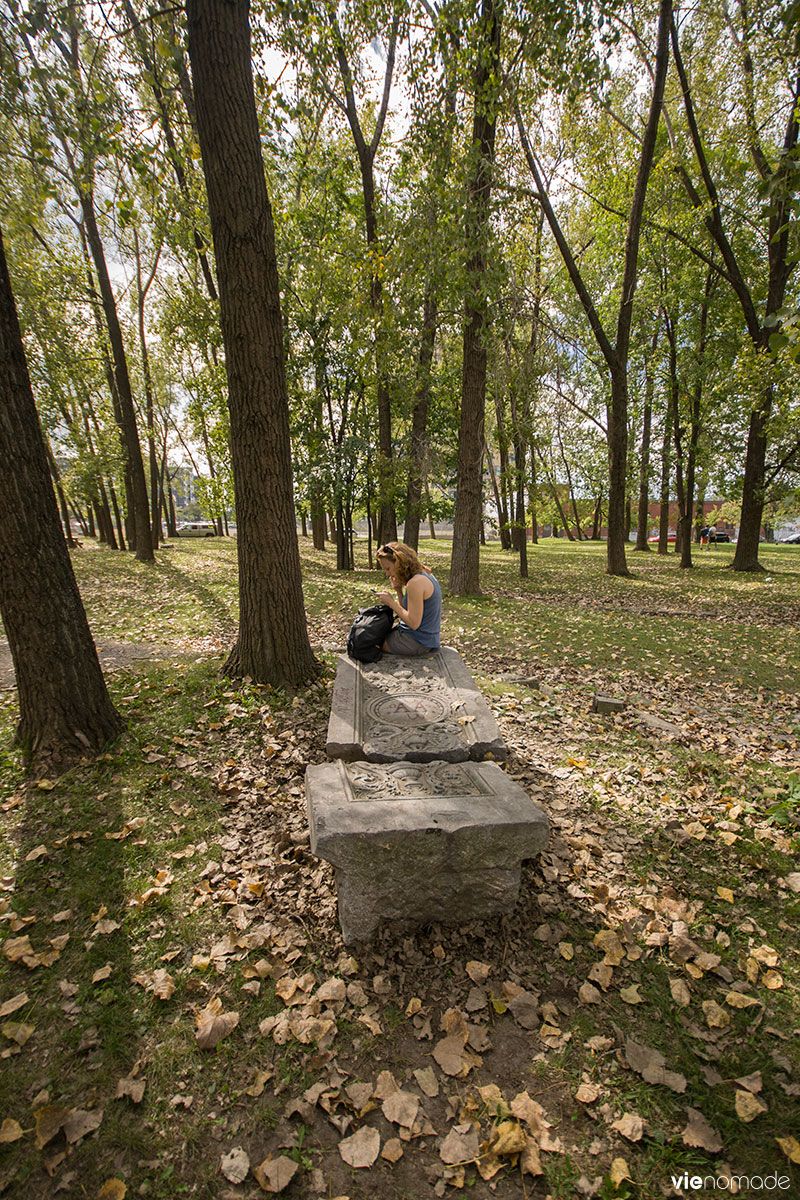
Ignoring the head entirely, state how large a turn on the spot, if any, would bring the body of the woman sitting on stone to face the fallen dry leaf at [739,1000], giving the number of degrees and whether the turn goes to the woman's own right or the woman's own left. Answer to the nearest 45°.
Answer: approximately 135° to the woman's own left

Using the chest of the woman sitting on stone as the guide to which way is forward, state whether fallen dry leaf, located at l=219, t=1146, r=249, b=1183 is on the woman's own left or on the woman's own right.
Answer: on the woman's own left

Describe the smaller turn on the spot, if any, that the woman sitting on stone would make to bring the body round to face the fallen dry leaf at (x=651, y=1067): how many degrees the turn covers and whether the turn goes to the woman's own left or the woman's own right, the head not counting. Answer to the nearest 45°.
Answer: approximately 90° to the woman's own left

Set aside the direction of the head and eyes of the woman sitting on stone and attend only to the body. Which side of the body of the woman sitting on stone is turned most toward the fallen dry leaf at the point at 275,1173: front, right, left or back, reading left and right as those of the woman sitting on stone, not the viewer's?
left

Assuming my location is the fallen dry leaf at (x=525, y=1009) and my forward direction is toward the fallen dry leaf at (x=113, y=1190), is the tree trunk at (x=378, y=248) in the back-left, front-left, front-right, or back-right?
back-right

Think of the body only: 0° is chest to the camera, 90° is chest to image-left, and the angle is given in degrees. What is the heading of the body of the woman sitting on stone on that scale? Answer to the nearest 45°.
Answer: approximately 90°

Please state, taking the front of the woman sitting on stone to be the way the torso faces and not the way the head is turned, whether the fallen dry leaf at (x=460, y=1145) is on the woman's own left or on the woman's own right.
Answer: on the woman's own left

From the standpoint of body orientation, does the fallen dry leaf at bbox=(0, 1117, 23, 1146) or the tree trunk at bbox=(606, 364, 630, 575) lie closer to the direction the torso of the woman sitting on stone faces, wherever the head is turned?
the fallen dry leaf

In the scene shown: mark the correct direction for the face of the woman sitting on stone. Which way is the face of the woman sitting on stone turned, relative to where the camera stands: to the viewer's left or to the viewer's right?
to the viewer's left

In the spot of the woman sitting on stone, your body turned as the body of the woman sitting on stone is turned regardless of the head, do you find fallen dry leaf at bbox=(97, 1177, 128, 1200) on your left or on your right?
on your left

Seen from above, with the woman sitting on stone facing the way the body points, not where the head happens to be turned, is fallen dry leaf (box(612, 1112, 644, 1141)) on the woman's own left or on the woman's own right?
on the woman's own left

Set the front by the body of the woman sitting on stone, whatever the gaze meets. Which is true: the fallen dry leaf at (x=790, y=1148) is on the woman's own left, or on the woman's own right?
on the woman's own left

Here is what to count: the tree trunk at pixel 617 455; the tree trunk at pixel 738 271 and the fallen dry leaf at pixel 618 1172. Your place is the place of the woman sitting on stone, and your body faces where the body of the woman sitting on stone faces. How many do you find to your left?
1

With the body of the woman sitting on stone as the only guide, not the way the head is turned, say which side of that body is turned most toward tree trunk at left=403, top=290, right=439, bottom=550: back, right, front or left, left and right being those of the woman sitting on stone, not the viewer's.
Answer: right
